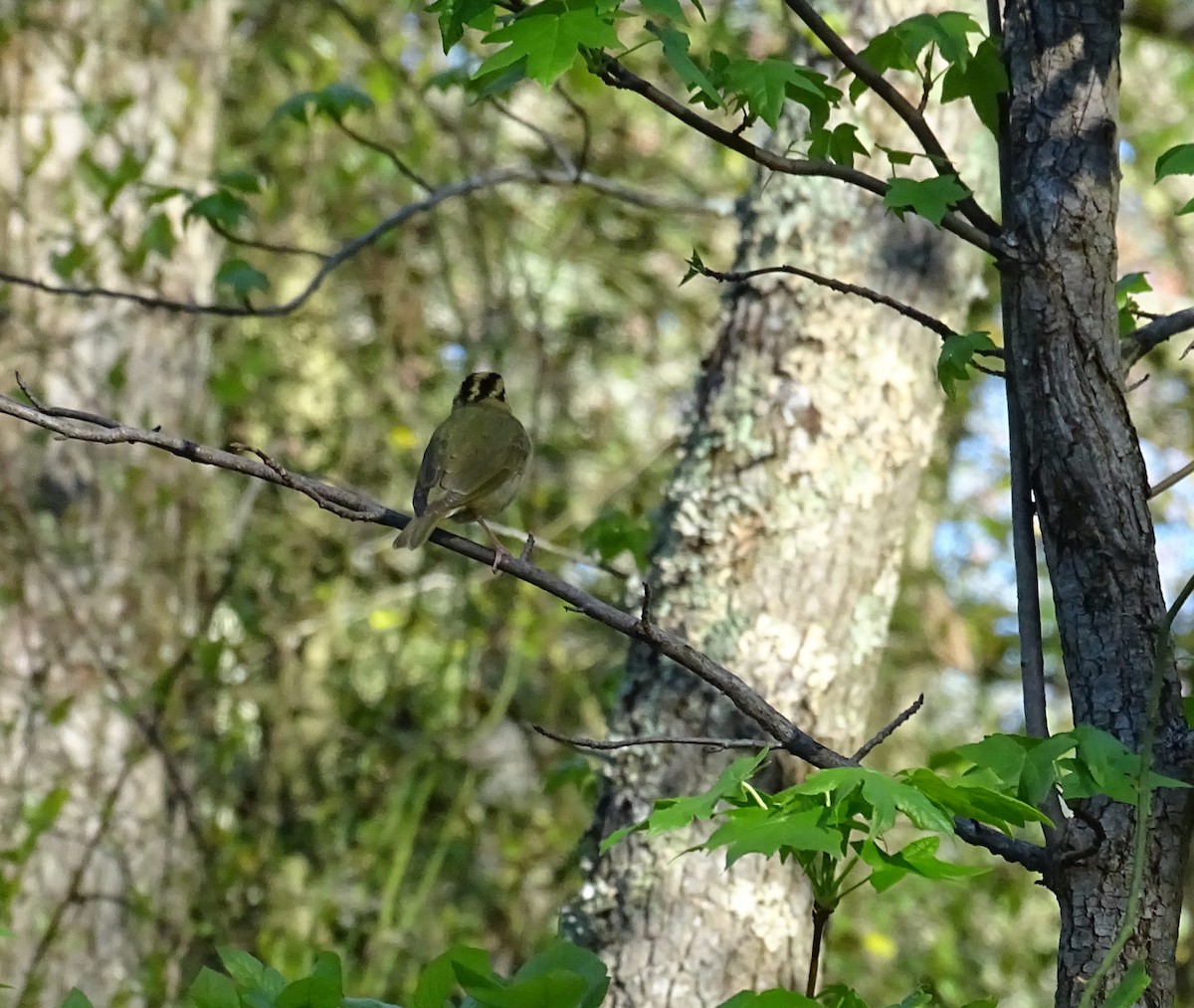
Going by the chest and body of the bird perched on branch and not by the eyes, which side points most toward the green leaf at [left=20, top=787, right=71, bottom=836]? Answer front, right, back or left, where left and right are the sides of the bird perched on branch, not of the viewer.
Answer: left

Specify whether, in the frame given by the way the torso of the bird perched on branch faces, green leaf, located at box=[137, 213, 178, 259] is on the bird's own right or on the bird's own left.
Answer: on the bird's own left

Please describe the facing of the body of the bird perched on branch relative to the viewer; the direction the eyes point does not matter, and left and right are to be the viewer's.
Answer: facing away from the viewer and to the right of the viewer

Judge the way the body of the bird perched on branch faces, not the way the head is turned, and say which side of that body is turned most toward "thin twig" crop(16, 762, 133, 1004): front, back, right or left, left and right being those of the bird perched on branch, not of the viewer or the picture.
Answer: left

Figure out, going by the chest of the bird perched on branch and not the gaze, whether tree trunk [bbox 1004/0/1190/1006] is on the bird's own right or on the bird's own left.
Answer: on the bird's own right
